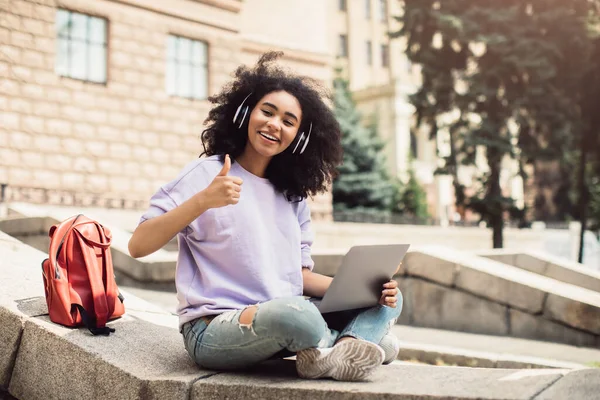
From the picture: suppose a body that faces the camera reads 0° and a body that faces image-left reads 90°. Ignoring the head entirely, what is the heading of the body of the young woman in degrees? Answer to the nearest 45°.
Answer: approximately 315°

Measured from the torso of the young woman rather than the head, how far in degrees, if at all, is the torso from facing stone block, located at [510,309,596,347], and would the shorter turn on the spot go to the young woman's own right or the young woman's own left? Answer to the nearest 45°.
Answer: approximately 90° to the young woman's own left
